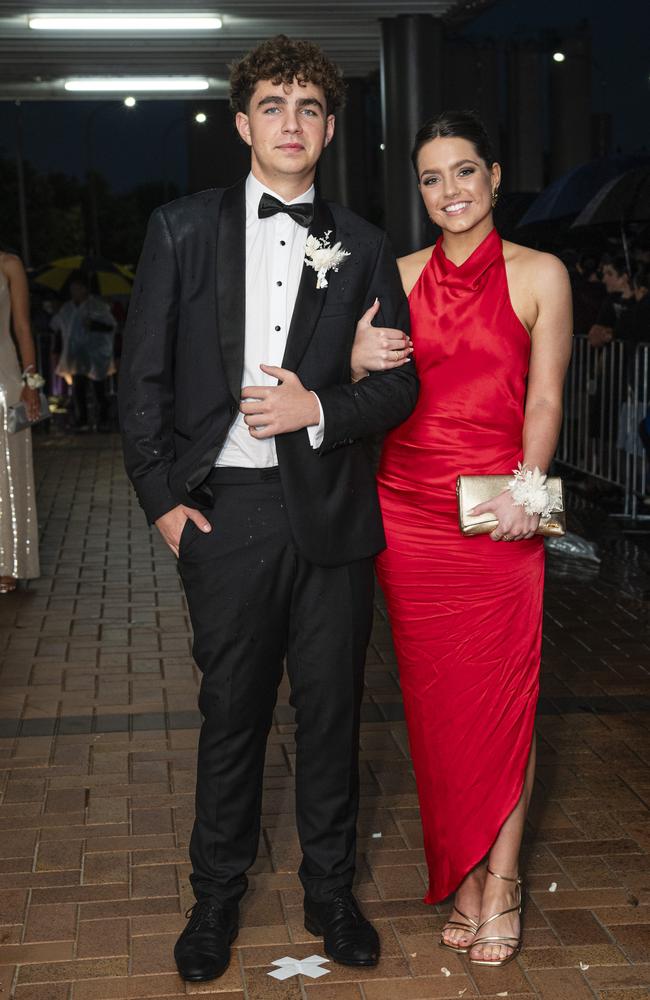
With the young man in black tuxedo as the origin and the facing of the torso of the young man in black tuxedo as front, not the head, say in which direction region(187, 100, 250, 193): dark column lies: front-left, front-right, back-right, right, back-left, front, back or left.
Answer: back

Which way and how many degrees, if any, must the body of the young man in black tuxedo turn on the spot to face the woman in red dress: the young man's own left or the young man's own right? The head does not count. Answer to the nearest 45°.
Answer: approximately 90° to the young man's own left

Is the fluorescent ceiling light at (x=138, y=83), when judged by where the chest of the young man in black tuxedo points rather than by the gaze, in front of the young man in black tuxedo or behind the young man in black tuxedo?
behind

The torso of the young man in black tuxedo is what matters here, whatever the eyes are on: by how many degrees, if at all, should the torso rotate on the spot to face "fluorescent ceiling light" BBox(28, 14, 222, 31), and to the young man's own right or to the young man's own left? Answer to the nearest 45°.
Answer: approximately 180°

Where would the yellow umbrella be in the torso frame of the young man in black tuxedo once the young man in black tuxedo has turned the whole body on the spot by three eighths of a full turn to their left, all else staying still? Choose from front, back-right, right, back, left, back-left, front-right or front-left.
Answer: front-left

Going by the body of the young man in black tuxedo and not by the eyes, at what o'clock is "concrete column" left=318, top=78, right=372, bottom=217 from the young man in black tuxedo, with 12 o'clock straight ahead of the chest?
The concrete column is roughly at 6 o'clock from the young man in black tuxedo.

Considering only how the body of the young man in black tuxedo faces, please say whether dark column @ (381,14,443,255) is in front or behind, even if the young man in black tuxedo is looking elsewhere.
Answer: behind

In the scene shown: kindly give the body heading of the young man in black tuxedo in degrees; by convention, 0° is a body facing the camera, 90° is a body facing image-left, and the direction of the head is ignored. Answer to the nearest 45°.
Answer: approximately 0°
